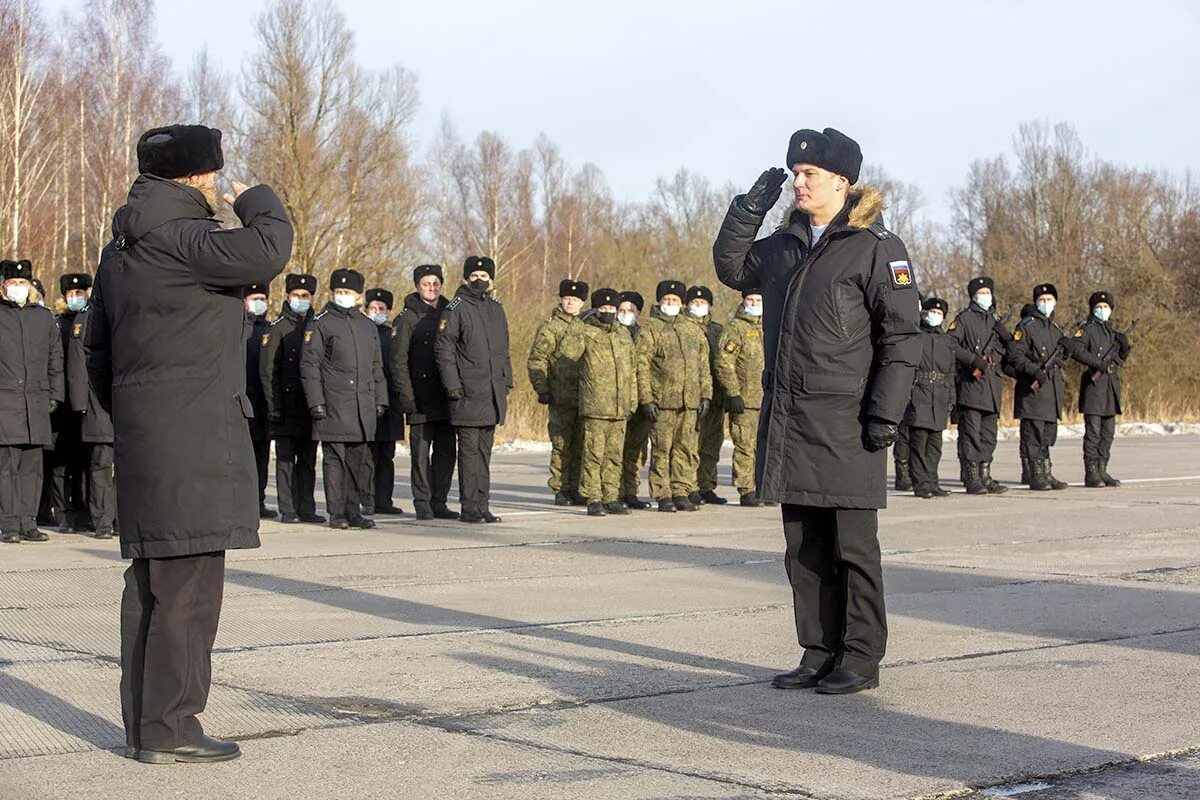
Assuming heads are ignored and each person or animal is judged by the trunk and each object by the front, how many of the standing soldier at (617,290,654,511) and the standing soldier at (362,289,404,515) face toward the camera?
2

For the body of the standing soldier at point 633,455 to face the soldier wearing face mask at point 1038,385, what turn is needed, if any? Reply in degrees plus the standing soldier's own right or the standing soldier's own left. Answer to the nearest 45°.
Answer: approximately 135° to the standing soldier's own left

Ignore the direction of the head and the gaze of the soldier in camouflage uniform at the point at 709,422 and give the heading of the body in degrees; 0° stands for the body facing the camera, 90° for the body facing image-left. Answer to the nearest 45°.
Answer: approximately 0°

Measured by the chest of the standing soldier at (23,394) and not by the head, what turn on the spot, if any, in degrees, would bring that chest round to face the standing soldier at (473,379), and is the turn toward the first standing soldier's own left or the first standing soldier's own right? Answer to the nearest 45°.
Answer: approximately 90° to the first standing soldier's own left

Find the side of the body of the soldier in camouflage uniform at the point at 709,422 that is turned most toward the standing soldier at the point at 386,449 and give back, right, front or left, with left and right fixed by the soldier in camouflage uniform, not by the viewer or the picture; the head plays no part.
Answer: right

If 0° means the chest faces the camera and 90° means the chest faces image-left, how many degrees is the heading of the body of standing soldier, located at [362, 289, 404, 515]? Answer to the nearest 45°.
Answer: approximately 0°

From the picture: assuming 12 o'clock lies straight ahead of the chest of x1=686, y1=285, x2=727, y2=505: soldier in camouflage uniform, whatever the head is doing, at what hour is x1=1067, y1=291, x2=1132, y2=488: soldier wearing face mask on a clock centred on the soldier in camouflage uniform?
The soldier wearing face mask is roughly at 8 o'clock from the soldier in camouflage uniform.
